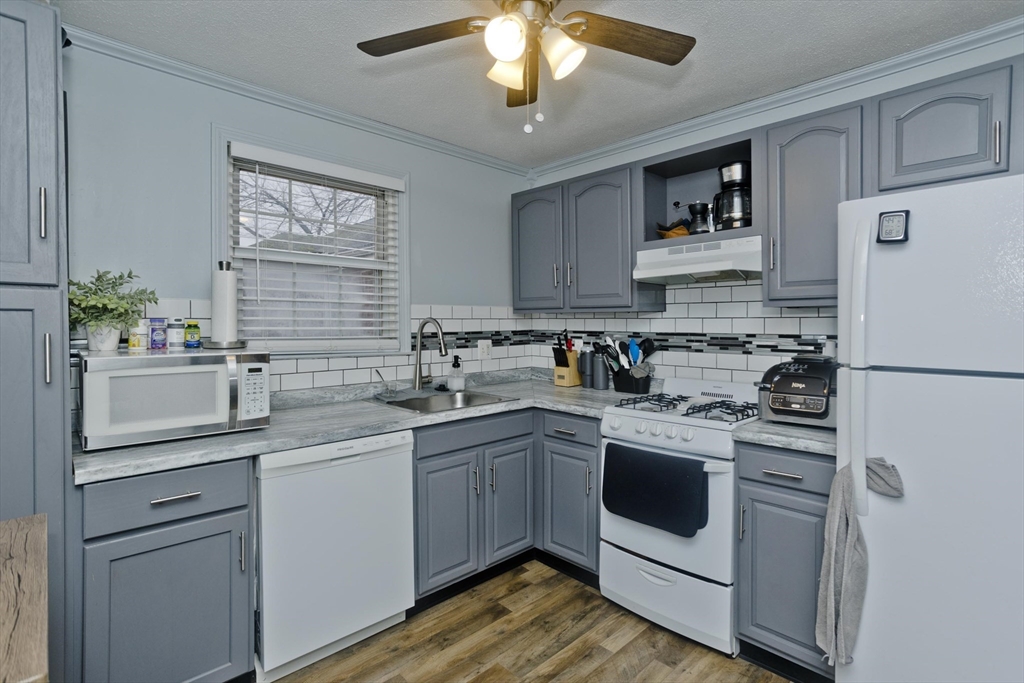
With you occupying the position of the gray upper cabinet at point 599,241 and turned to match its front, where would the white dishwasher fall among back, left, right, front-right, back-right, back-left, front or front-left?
front

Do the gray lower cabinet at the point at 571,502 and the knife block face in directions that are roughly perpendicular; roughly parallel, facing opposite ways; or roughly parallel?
roughly parallel

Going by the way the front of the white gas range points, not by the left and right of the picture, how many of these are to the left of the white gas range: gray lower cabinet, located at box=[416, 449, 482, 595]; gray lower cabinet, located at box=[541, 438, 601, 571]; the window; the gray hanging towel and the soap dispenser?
1

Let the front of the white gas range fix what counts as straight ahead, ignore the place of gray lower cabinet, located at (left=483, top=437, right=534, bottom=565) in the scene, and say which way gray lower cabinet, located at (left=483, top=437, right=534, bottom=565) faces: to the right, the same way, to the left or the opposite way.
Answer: to the left

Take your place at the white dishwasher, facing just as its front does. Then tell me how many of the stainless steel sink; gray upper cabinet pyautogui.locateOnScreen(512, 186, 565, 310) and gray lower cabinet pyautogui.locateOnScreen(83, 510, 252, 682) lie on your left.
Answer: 2

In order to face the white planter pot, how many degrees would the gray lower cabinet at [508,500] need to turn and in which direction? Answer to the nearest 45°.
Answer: approximately 90° to its right

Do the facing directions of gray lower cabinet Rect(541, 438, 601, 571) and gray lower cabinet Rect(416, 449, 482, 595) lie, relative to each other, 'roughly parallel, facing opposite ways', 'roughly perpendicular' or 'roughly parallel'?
roughly perpendicular

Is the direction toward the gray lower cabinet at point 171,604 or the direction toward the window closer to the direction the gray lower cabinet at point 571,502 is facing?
the gray lower cabinet

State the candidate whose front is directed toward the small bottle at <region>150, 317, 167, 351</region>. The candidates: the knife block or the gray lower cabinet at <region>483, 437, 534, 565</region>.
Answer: the knife block

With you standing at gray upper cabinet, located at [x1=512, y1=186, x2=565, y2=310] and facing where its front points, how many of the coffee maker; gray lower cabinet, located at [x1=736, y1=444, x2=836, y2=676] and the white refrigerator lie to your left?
3

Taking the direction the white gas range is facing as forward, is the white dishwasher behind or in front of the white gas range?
in front

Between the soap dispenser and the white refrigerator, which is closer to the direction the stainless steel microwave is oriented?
the white refrigerator
